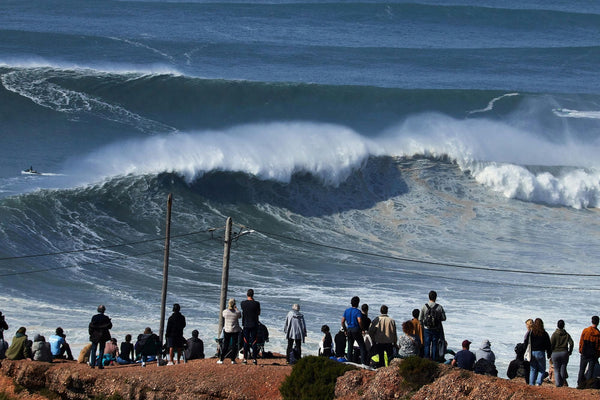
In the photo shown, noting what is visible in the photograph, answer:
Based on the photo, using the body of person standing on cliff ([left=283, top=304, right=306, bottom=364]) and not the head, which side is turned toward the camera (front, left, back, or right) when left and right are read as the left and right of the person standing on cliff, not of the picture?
back

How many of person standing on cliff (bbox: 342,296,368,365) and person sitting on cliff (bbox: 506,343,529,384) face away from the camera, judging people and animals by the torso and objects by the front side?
2

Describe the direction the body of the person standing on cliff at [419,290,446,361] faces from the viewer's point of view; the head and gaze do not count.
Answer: away from the camera

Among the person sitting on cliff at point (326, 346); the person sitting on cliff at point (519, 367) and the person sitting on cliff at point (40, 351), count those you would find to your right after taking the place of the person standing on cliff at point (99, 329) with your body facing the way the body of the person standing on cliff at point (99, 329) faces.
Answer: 2

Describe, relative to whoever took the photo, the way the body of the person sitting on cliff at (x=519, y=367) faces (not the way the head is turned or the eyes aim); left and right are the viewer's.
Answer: facing away from the viewer

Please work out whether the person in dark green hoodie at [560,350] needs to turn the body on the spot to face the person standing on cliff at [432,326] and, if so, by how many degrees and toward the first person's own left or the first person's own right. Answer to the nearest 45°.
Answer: approximately 90° to the first person's own left

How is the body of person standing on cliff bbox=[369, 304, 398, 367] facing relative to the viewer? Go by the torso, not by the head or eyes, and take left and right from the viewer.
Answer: facing away from the viewer

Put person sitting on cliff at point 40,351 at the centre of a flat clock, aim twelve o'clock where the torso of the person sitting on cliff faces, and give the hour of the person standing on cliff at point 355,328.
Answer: The person standing on cliff is roughly at 4 o'clock from the person sitting on cliff.

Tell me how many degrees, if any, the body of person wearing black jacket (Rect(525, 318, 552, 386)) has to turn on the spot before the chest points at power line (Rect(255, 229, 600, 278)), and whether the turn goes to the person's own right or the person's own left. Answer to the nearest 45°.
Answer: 0° — they already face it

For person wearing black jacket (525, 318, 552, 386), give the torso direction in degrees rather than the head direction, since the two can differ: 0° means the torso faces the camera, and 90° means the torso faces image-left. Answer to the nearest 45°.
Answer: approximately 180°
